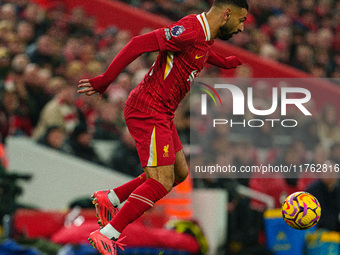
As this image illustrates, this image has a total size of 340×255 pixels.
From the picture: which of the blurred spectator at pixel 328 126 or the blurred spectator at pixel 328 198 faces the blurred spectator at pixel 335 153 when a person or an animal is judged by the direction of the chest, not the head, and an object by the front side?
the blurred spectator at pixel 328 126

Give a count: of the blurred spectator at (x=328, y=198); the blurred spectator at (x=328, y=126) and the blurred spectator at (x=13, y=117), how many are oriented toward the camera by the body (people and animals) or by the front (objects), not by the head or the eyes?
3

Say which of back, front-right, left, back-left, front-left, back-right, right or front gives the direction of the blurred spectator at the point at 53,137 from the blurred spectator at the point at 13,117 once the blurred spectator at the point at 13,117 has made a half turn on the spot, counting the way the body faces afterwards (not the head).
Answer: right

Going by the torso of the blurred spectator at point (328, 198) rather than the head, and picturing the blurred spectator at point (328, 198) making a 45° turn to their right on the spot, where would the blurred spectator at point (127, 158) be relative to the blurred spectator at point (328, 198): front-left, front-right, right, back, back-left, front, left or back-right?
front-right

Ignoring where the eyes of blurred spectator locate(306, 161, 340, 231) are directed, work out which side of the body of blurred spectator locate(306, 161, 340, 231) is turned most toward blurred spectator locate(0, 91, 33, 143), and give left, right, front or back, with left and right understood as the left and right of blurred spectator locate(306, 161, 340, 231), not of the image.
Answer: right

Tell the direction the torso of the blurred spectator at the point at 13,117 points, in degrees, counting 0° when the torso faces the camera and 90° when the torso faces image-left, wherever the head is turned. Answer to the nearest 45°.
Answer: approximately 0°

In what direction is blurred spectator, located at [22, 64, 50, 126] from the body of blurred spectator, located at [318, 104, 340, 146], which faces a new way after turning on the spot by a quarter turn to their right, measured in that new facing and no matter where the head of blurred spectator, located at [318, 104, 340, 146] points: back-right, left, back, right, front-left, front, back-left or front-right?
front-left

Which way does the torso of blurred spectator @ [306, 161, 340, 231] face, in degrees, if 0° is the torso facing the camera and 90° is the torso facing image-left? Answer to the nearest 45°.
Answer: approximately 0°

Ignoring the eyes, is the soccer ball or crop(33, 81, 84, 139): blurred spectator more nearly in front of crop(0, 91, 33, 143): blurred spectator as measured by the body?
the soccer ball

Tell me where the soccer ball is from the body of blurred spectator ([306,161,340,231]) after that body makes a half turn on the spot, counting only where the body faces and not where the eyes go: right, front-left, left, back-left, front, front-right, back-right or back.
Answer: back
